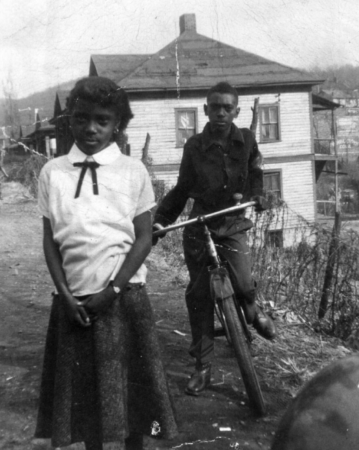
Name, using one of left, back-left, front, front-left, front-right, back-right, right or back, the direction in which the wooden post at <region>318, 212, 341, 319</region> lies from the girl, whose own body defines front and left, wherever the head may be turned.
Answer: back-left

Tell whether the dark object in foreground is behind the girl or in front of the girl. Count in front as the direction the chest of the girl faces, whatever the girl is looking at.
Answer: in front

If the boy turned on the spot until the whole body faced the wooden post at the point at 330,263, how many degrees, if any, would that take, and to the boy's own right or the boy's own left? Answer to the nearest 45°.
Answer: approximately 135° to the boy's own left

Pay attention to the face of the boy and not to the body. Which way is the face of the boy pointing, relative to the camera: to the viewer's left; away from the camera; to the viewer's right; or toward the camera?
toward the camera

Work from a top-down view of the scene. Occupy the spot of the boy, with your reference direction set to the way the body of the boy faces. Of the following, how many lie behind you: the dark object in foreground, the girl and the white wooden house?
1

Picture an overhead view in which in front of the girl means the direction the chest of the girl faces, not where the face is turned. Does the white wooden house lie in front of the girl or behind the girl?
behind

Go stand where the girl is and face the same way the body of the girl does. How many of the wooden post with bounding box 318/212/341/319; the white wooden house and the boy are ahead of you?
0

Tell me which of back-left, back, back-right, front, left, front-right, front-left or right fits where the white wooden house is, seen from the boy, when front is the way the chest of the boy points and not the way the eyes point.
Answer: back

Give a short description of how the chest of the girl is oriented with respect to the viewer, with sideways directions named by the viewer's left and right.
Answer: facing the viewer

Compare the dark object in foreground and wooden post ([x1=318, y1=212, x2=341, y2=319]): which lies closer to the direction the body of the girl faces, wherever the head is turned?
the dark object in foreground

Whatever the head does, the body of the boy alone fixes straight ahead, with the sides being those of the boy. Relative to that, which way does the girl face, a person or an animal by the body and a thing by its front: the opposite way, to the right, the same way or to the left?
the same way

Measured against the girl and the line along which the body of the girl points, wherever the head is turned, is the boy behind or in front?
behind

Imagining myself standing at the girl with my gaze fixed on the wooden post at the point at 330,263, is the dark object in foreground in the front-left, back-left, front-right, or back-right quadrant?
back-right
